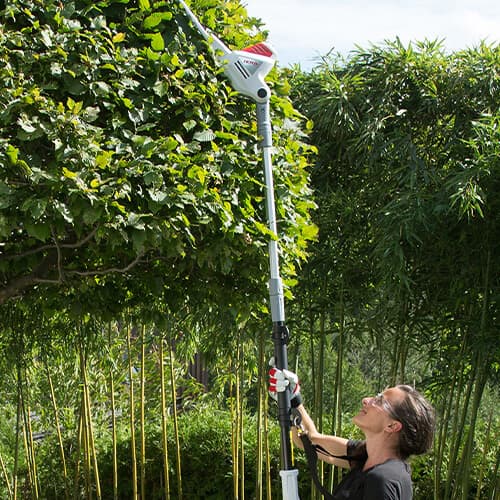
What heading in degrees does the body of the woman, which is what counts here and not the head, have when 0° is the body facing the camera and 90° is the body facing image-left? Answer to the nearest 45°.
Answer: approximately 90°

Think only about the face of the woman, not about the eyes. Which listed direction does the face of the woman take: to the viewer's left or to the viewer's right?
to the viewer's left

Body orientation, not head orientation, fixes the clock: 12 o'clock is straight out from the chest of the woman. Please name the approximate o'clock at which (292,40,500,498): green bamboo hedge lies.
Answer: The green bamboo hedge is roughly at 3 o'clock from the woman.

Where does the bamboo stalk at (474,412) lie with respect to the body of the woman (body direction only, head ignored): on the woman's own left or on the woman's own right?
on the woman's own right

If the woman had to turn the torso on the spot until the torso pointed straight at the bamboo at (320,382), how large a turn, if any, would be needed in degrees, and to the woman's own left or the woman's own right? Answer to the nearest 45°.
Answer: approximately 90° to the woman's own right

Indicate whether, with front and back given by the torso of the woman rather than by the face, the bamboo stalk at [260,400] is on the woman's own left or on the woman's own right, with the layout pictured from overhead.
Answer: on the woman's own right
